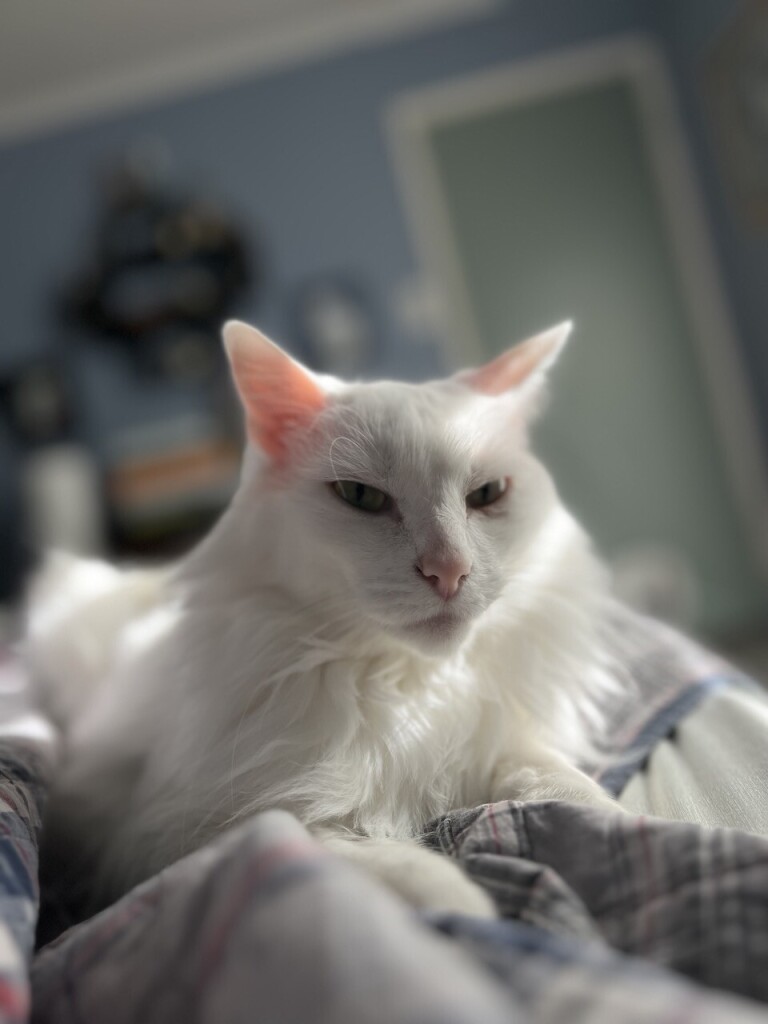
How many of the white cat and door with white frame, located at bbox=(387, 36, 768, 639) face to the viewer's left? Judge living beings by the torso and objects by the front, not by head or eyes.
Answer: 0

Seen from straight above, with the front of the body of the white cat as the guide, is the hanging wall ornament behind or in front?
behind

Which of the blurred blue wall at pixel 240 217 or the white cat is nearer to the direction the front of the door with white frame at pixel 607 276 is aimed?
the white cat

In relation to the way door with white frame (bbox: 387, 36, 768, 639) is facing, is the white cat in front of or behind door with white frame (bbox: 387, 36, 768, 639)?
in front

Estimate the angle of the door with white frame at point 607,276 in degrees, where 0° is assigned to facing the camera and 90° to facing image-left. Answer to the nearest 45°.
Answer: approximately 0°

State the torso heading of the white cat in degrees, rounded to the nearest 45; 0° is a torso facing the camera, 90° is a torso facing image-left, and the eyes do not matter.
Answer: approximately 315°

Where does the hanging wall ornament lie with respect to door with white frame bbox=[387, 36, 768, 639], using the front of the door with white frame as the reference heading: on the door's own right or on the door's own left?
on the door's own right
